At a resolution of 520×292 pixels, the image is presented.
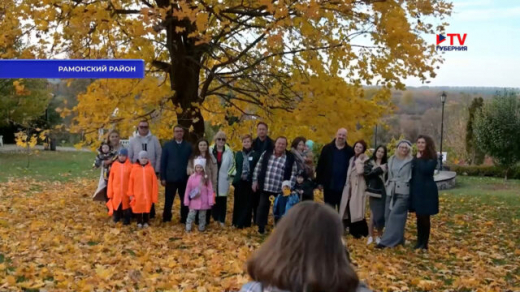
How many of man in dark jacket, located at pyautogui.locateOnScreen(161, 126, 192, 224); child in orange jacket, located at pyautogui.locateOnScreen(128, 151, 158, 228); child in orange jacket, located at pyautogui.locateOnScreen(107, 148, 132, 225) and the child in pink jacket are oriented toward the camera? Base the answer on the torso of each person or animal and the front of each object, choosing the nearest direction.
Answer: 4

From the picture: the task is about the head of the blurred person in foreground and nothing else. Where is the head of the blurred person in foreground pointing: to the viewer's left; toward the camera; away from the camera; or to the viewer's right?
away from the camera

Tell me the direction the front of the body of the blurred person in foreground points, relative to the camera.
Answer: away from the camera

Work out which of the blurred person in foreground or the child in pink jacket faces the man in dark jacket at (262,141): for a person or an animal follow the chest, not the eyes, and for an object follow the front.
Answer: the blurred person in foreground

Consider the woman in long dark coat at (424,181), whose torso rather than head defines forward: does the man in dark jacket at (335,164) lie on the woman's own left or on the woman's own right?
on the woman's own right

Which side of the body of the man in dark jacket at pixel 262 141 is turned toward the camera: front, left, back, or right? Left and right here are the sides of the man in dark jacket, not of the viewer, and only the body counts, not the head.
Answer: front

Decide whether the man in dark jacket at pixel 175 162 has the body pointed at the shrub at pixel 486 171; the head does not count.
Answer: no

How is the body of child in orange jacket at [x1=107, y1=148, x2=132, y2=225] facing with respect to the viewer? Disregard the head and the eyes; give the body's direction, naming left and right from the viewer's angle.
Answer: facing the viewer

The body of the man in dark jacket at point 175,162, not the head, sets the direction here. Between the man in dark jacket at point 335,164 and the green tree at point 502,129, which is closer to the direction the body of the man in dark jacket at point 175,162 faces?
the man in dark jacket

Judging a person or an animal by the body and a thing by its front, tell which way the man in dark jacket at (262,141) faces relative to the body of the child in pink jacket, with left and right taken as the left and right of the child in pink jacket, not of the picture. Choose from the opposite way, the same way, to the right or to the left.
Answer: the same way

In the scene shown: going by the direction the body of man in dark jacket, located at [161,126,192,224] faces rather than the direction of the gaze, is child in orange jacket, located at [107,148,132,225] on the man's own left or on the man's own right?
on the man's own right

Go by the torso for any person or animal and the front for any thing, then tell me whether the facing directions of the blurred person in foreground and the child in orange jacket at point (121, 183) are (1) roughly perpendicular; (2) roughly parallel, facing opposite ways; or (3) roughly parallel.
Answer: roughly parallel, facing opposite ways

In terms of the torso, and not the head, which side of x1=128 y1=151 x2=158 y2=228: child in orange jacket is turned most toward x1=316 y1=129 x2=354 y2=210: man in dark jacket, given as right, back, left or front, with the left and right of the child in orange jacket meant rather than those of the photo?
left

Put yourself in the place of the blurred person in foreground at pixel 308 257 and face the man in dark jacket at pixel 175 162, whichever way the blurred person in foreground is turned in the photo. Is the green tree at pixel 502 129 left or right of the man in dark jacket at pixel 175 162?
right

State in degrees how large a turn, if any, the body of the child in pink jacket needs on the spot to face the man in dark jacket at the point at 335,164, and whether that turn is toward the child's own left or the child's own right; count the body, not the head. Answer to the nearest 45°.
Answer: approximately 90° to the child's own left

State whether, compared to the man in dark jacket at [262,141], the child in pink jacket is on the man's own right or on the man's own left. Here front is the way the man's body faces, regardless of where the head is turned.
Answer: on the man's own right

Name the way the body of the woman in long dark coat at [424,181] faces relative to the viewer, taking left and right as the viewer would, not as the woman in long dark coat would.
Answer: facing the viewer and to the left of the viewer

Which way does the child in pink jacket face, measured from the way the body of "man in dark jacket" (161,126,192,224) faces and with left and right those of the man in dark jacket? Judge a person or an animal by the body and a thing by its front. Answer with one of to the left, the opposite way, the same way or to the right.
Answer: the same way

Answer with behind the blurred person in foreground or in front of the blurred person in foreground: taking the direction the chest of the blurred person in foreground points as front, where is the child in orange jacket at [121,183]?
in front

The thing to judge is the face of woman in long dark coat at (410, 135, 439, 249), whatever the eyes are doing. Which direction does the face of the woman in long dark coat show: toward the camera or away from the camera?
toward the camera

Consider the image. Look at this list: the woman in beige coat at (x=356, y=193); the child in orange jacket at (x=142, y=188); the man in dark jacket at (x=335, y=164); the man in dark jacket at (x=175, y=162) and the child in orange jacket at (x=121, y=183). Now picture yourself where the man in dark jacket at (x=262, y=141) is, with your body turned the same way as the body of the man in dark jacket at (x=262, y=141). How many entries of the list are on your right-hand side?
3
